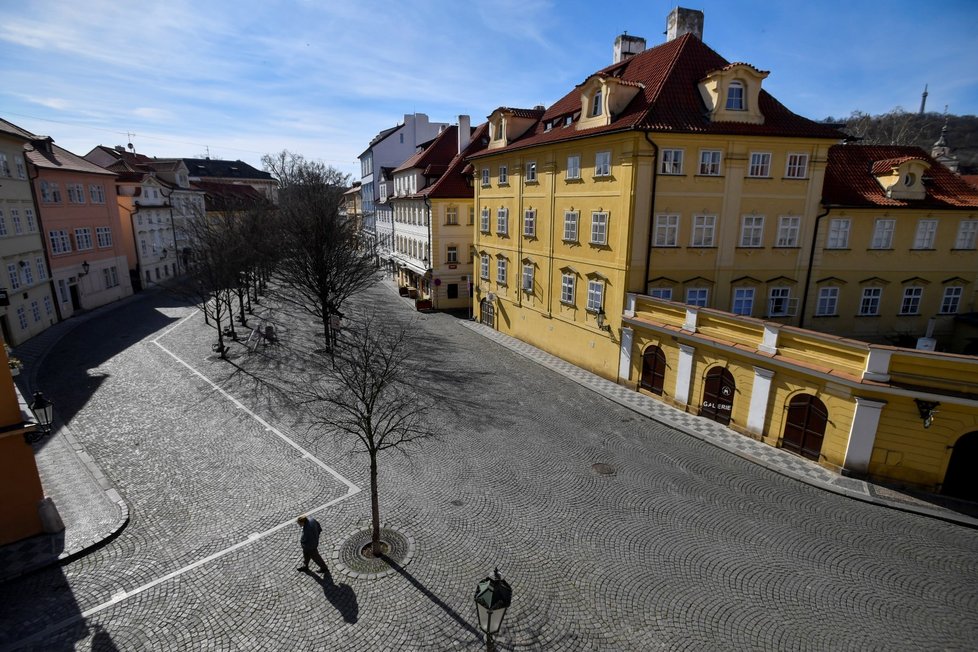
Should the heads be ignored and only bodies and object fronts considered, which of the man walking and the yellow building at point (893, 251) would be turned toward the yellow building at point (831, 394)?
the yellow building at point (893, 251)

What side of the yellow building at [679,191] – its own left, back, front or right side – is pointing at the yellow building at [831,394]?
left

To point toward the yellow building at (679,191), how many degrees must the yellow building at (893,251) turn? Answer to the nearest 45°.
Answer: approximately 45° to its right

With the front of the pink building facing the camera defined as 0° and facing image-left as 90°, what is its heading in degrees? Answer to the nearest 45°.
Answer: approximately 315°

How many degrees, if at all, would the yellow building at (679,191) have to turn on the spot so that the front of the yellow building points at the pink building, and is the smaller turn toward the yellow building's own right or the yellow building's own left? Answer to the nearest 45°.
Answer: approximately 45° to the yellow building's own right

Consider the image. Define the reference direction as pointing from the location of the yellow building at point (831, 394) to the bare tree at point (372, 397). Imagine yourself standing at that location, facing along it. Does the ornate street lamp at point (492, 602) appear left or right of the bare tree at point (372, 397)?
left

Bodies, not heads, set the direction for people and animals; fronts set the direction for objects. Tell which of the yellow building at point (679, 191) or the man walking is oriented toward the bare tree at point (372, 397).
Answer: the yellow building

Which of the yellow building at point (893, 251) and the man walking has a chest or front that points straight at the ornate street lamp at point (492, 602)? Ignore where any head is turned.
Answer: the yellow building

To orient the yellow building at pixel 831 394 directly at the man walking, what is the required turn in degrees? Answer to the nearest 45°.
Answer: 0° — it already faces them

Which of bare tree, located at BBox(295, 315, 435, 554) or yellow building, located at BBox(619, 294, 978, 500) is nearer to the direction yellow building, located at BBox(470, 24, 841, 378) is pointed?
the bare tree

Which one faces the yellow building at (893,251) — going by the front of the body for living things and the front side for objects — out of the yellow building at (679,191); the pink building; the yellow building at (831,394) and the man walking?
the pink building

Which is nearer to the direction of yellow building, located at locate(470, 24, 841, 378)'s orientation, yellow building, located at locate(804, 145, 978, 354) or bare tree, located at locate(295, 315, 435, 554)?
the bare tree

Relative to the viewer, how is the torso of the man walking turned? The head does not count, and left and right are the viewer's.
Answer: facing to the left of the viewer

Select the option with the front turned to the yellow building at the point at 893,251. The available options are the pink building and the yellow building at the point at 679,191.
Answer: the pink building

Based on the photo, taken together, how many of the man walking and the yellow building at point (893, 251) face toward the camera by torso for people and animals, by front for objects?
1
